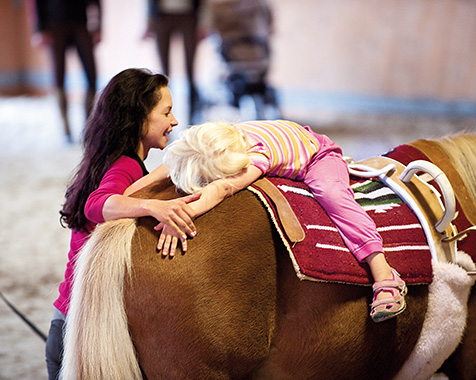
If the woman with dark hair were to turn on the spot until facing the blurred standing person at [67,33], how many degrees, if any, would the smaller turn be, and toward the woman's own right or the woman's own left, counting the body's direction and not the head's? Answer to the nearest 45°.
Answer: approximately 90° to the woman's own left

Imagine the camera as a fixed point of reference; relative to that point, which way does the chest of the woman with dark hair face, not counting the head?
to the viewer's right

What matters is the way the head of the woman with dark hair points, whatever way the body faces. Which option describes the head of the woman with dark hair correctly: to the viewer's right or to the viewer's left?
to the viewer's right
